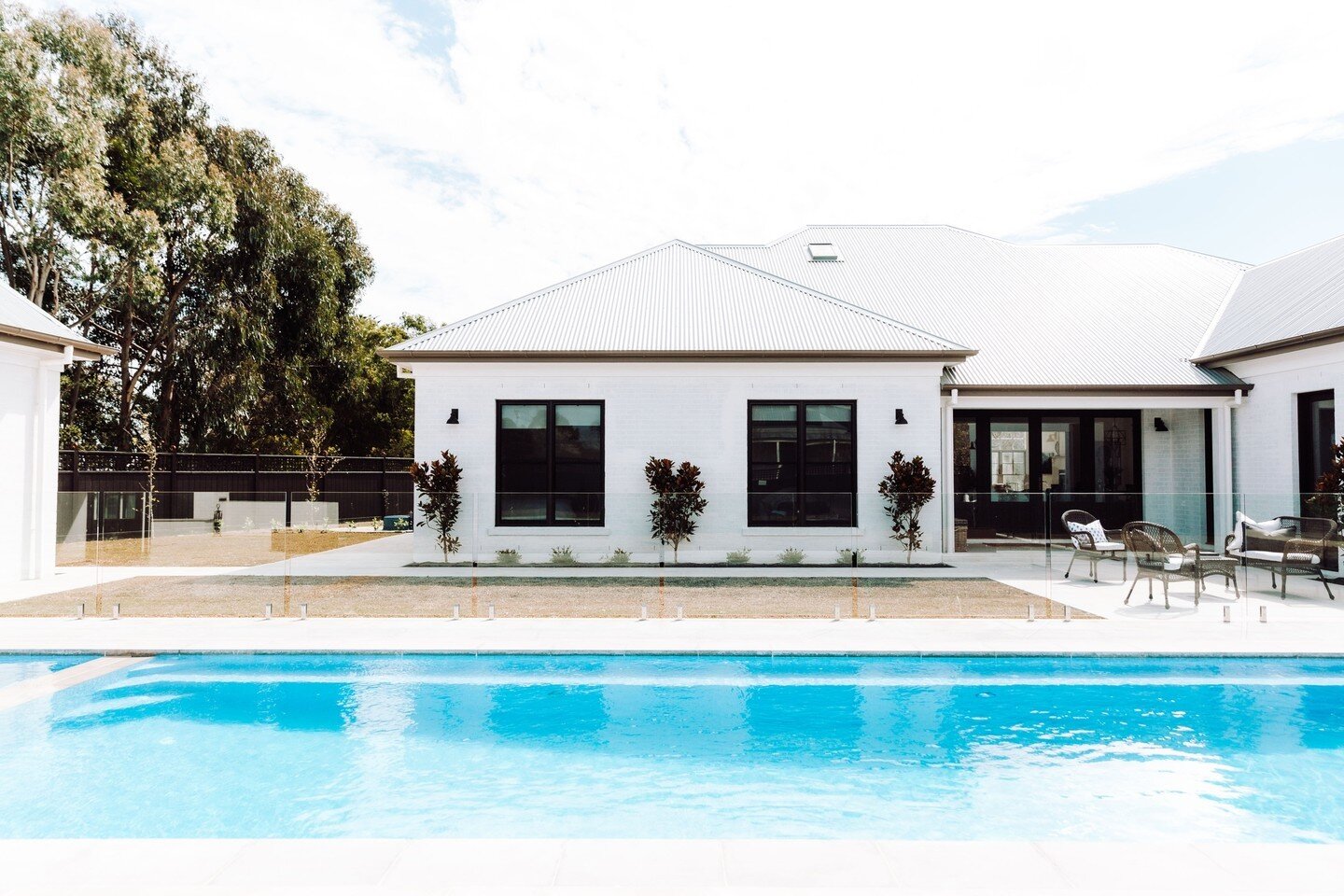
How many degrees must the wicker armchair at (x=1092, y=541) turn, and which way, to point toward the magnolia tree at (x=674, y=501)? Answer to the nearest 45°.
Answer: approximately 135° to its right

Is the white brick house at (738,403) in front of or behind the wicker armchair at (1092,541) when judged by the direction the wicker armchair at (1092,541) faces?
behind

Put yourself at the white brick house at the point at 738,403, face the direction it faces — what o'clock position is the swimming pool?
The swimming pool is roughly at 12 o'clock from the white brick house.

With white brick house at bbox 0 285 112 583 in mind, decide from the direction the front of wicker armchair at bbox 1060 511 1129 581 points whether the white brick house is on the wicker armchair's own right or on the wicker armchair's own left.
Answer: on the wicker armchair's own right

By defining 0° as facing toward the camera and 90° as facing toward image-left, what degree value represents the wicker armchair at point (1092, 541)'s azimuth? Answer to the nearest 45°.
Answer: approximately 315°

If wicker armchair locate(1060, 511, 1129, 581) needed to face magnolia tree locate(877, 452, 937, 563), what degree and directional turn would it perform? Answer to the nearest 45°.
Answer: approximately 180°

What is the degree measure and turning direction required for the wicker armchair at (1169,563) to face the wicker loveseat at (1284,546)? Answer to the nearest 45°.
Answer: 0° — it already faces it
